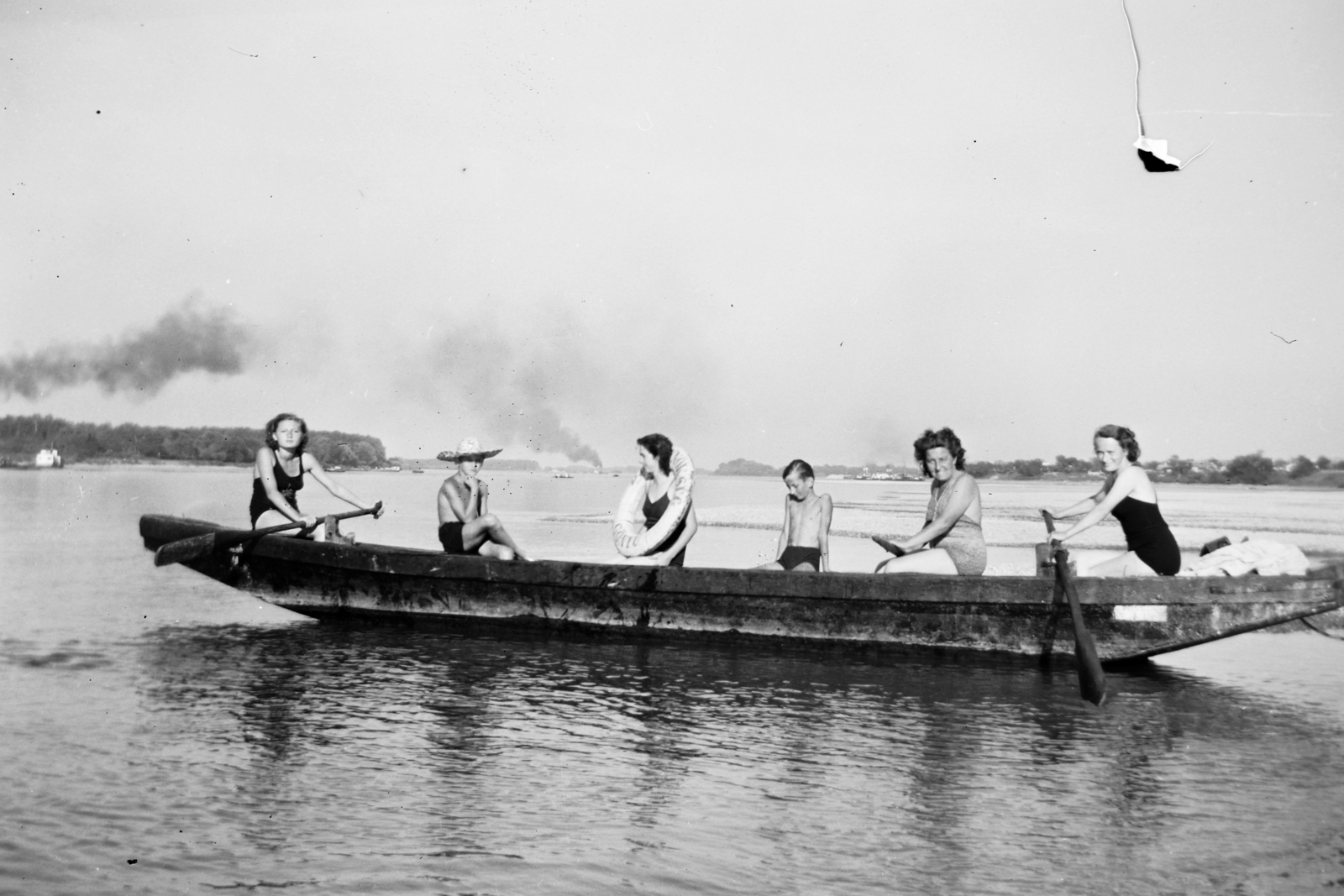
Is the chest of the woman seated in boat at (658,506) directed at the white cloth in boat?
no

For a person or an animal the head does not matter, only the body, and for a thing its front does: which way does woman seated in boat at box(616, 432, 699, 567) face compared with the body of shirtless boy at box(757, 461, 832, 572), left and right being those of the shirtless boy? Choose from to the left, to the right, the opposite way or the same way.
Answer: the same way

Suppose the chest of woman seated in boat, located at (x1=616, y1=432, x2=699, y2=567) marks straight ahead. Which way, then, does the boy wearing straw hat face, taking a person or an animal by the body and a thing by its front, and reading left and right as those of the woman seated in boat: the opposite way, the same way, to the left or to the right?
to the left

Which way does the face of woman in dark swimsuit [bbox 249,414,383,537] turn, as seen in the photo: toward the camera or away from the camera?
toward the camera

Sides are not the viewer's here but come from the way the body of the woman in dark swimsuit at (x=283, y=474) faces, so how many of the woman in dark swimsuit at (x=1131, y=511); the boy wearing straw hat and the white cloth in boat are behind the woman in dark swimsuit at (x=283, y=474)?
0

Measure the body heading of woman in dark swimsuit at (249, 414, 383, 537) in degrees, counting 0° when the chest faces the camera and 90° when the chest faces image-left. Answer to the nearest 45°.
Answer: approximately 315°

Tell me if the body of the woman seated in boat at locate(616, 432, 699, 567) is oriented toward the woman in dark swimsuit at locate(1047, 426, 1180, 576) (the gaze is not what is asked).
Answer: no

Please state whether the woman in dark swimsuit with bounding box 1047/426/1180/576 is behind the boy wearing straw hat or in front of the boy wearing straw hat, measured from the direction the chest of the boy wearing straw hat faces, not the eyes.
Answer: in front

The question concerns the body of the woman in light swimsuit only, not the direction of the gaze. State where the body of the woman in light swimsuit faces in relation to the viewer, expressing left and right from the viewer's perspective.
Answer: facing the viewer and to the left of the viewer

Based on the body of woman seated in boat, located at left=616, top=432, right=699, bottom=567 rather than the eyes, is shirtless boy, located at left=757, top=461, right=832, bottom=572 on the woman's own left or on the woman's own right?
on the woman's own left

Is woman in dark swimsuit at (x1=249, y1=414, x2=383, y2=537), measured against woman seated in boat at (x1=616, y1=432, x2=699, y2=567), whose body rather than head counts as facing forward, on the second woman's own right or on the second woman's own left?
on the second woman's own right

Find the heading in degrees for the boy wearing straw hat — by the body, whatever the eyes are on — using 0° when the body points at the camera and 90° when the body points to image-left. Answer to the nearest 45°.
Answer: approximately 315°

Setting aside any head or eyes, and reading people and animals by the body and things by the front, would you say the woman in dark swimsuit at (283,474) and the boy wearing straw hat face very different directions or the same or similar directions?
same or similar directions

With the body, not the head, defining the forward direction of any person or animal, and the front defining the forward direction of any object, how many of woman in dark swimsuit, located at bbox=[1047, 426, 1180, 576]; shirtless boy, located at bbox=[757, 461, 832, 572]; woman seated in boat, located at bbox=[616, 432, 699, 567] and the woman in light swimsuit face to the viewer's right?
0

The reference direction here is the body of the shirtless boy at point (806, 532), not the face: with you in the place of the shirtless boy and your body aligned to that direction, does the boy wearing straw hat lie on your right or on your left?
on your right

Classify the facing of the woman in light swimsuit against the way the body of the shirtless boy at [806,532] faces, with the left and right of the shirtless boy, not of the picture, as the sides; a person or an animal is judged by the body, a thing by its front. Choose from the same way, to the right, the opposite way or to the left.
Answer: the same way
